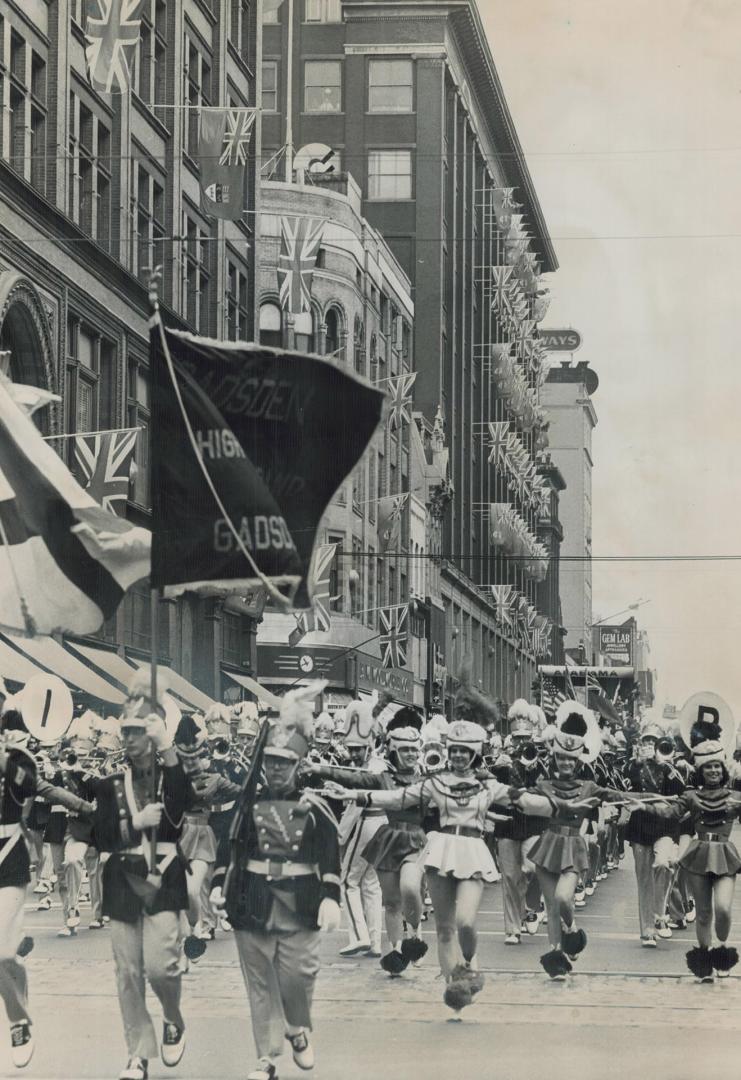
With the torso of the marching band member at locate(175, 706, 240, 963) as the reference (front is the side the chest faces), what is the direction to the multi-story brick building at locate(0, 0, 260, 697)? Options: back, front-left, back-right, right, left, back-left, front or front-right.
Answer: back

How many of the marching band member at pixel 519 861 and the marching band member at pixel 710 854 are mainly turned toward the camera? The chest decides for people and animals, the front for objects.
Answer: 2

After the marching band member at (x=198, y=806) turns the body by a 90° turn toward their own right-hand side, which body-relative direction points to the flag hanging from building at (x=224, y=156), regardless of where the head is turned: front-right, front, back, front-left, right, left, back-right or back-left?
right

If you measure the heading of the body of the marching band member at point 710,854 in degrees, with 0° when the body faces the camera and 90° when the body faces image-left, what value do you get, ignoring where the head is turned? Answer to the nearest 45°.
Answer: approximately 0°

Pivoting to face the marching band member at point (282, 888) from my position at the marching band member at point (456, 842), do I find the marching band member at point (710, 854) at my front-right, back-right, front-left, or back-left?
back-left
